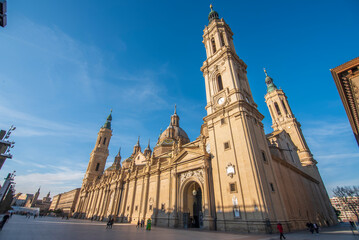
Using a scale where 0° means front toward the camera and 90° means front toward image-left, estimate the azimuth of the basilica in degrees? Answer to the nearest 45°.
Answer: approximately 45°

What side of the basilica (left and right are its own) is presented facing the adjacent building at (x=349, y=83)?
left
